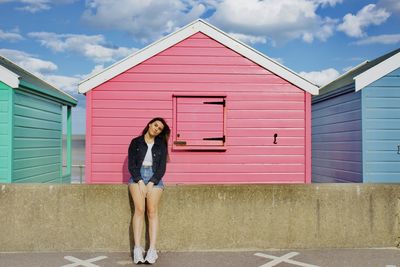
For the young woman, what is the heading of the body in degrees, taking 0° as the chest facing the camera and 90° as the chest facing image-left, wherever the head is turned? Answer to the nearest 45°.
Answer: approximately 0°

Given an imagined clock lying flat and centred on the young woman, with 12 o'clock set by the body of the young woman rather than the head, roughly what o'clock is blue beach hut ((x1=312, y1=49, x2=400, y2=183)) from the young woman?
The blue beach hut is roughly at 8 o'clock from the young woman.
